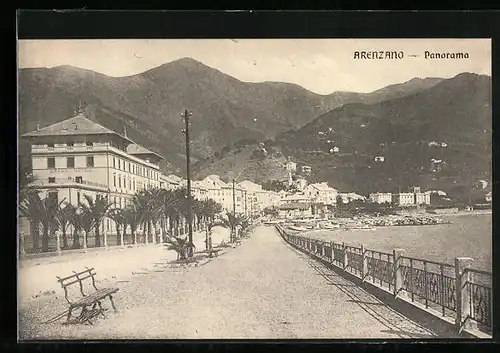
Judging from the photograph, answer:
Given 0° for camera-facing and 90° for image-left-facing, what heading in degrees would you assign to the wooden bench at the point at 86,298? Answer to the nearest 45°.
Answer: approximately 315°
